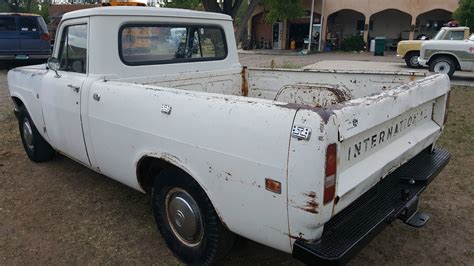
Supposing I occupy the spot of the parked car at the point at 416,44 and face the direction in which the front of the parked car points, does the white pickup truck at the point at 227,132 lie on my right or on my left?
on my left

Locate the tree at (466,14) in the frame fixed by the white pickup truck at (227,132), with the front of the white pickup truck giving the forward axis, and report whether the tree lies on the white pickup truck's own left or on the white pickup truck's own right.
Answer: on the white pickup truck's own right

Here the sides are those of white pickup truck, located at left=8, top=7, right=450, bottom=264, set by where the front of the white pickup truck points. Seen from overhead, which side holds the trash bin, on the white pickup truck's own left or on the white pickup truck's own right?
on the white pickup truck's own right

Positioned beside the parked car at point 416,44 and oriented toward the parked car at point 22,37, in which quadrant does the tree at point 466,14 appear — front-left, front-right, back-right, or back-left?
back-right

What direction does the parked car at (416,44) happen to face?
to the viewer's left

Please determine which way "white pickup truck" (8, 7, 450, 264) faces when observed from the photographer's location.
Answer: facing away from the viewer and to the left of the viewer

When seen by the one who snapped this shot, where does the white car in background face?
facing to the left of the viewer

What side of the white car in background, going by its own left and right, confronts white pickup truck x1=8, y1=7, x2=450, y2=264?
left

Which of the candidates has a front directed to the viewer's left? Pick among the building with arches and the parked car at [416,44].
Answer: the parked car
